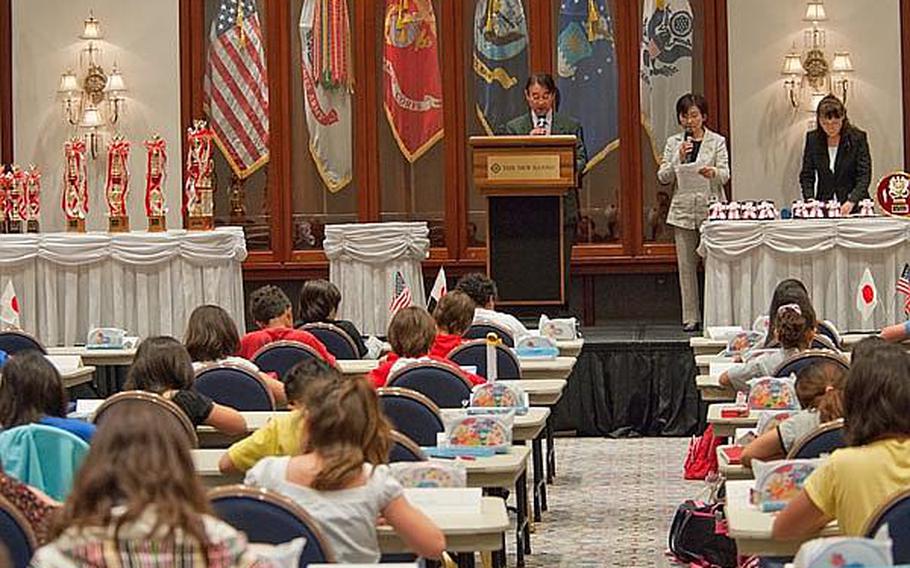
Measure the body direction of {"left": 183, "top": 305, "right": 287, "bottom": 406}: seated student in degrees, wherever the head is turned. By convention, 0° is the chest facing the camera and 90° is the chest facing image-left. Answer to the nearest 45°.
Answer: approximately 180°

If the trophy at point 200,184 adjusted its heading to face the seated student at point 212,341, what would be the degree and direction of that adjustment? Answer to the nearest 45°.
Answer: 0° — it already faces them

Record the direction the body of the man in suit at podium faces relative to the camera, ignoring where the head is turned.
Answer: toward the camera

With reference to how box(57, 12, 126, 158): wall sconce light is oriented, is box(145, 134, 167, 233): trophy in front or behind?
in front

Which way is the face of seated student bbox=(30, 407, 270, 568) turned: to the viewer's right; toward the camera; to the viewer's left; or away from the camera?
away from the camera

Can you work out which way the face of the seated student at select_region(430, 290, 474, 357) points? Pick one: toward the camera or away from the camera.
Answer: away from the camera

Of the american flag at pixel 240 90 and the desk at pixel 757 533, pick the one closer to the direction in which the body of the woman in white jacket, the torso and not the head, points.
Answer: the desk

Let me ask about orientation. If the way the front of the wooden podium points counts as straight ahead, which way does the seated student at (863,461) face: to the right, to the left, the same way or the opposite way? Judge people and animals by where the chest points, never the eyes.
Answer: the opposite way

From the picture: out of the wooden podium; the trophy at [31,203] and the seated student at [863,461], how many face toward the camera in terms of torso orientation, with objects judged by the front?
2

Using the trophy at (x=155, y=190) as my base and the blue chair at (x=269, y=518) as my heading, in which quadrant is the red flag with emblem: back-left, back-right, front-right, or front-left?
back-left

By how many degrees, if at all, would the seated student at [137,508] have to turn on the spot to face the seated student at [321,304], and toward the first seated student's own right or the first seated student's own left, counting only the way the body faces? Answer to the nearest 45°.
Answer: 0° — they already face them

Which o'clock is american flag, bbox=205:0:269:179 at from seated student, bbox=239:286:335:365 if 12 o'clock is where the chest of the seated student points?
The american flag is roughly at 12 o'clock from the seated student.

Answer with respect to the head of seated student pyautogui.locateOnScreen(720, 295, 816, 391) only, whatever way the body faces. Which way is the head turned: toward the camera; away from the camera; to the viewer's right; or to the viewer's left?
away from the camera

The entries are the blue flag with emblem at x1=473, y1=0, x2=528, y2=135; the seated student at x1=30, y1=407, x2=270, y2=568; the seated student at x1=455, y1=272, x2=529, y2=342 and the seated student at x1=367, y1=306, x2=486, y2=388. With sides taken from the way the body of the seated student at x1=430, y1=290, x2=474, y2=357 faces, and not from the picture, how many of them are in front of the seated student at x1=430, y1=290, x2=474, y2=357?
2

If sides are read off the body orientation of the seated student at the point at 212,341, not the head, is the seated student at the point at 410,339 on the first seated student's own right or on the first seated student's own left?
on the first seated student's own right

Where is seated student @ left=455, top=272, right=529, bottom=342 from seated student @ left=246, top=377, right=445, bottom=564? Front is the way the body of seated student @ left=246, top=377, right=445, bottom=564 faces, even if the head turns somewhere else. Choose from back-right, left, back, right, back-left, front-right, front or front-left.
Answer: front

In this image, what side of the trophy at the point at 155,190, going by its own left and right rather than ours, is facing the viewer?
front

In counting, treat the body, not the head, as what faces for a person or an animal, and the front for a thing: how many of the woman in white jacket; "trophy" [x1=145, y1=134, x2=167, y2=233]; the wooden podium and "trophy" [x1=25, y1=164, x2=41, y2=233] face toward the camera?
4
